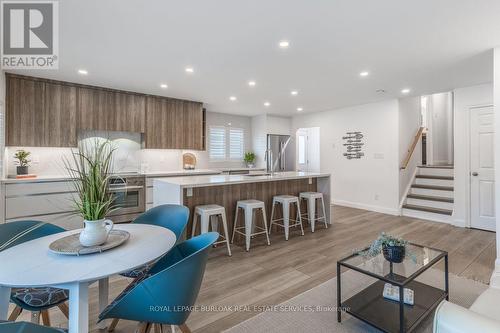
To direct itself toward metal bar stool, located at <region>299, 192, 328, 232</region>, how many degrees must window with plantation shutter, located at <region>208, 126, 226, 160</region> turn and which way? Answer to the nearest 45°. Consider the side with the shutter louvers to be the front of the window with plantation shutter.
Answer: approximately 45° to its left

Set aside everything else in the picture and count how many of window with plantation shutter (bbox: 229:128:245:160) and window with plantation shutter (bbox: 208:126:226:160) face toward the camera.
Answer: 2

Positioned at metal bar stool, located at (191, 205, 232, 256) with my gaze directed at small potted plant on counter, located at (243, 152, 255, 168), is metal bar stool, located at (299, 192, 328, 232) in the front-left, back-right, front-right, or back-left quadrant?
front-right

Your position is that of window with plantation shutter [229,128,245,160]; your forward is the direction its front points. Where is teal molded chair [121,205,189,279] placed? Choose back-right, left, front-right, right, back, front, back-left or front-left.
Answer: front

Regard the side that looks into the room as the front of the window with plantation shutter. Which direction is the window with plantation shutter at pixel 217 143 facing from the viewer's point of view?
toward the camera

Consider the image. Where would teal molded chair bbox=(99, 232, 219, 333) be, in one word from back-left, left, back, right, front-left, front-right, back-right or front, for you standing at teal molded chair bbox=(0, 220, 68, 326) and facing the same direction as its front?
front

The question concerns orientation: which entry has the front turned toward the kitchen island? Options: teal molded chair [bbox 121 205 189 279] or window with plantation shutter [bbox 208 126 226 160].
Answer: the window with plantation shutter

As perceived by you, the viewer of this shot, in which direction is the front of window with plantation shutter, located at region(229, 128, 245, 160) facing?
facing the viewer

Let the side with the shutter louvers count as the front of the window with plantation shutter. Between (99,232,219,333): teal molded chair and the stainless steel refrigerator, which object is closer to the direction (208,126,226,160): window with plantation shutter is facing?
the teal molded chair

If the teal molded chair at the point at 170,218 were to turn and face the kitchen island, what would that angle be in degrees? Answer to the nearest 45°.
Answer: approximately 180°

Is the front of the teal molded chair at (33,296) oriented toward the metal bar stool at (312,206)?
no

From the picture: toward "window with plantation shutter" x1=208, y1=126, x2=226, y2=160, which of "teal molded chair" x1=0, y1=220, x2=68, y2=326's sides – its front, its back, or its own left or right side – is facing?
left

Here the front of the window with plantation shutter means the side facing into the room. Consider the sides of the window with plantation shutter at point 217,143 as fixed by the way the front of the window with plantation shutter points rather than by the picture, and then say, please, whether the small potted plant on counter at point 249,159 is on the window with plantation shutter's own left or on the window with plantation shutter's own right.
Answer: on the window with plantation shutter's own left

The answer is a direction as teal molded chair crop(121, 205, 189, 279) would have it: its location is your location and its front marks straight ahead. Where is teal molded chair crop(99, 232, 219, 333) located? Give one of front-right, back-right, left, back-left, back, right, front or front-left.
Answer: front-left

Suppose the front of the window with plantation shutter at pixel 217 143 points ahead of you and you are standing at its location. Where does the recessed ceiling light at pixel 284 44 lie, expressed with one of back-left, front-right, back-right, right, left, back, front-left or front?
front

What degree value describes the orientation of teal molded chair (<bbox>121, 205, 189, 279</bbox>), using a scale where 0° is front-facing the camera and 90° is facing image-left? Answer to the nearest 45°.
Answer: approximately 45°

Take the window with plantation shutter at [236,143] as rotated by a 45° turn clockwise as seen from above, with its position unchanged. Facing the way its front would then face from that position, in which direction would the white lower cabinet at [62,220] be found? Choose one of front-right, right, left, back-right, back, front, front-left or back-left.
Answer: front

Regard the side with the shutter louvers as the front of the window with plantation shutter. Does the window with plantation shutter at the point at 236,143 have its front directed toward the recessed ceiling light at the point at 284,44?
yes

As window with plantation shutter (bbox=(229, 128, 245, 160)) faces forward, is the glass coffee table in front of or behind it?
in front

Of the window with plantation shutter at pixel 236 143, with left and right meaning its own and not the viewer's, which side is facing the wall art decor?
left

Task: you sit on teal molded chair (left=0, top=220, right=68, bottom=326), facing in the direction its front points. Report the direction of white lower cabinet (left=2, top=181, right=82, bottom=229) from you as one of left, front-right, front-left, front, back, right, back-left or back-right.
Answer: back-left
